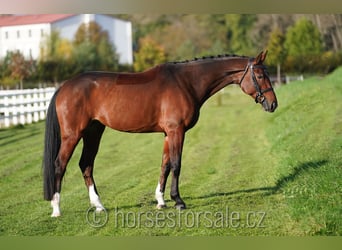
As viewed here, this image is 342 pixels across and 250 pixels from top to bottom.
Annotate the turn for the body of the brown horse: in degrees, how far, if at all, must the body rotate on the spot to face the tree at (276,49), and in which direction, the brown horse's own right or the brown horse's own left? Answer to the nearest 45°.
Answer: approximately 45° to the brown horse's own left

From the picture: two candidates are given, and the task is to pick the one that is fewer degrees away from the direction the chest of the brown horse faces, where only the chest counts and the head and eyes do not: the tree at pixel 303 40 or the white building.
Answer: the tree

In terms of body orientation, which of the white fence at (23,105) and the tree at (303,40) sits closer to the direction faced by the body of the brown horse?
the tree

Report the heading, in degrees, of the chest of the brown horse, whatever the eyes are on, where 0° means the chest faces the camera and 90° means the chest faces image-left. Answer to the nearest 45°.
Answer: approximately 270°

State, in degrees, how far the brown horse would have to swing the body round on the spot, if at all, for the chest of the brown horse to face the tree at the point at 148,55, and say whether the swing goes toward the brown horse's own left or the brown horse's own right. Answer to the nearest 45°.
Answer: approximately 90° to the brown horse's own left

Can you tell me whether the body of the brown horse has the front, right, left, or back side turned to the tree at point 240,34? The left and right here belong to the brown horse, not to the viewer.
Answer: left

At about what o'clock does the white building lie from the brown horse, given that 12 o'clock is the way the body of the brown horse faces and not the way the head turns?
The white building is roughly at 8 o'clock from the brown horse.

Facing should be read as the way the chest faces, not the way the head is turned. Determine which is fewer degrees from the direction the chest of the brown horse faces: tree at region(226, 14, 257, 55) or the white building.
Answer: the tree

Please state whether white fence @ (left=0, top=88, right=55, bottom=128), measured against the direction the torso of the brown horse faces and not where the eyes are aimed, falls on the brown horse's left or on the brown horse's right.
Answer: on the brown horse's left

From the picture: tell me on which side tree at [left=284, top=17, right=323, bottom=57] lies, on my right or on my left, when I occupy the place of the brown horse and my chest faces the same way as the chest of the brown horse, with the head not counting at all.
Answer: on my left
